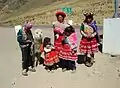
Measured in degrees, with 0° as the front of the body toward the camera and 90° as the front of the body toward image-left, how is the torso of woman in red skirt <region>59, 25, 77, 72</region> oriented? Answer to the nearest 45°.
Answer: approximately 45°
